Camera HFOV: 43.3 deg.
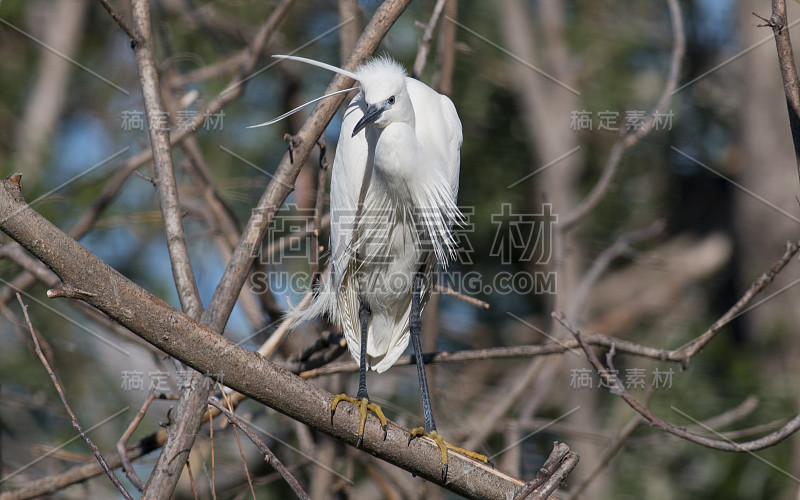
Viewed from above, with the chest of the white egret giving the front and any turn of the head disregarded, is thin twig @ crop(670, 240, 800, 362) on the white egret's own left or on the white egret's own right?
on the white egret's own left

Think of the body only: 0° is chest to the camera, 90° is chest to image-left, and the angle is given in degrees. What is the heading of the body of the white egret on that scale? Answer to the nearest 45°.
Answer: approximately 0°

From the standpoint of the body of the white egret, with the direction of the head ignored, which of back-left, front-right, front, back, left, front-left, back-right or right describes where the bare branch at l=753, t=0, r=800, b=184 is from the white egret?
front-left

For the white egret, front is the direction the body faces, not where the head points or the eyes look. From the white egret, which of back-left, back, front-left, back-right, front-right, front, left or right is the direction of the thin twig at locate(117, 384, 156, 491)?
front-right
